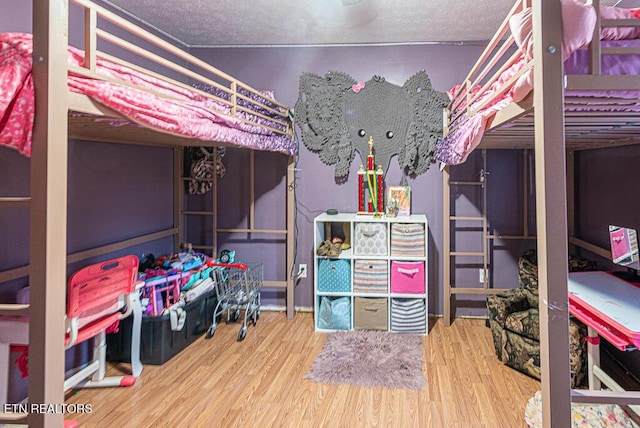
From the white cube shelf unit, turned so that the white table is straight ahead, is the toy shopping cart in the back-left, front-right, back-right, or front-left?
back-right

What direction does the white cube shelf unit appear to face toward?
toward the camera

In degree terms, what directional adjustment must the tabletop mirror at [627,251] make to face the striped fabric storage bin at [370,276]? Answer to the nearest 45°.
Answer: approximately 45° to its right

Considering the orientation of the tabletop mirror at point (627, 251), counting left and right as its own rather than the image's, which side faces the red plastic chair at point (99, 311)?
front

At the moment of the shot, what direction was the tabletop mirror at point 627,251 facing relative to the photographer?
facing the viewer and to the left of the viewer

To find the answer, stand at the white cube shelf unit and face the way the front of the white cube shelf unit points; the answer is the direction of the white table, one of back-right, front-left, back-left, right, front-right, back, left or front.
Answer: front-left

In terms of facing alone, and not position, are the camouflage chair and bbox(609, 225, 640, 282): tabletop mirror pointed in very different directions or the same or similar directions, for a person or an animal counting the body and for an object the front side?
same or similar directions

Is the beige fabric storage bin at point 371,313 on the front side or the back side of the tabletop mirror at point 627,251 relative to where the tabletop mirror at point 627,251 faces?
on the front side

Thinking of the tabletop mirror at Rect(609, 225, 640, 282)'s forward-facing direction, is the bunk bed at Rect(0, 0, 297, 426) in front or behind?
in front

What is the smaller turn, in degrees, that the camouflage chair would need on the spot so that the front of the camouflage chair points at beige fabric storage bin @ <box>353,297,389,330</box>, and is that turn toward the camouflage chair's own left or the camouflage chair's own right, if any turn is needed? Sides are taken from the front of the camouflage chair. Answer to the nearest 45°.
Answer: approximately 45° to the camouflage chair's own right

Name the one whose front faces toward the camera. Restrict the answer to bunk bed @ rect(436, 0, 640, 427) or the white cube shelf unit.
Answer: the white cube shelf unit
